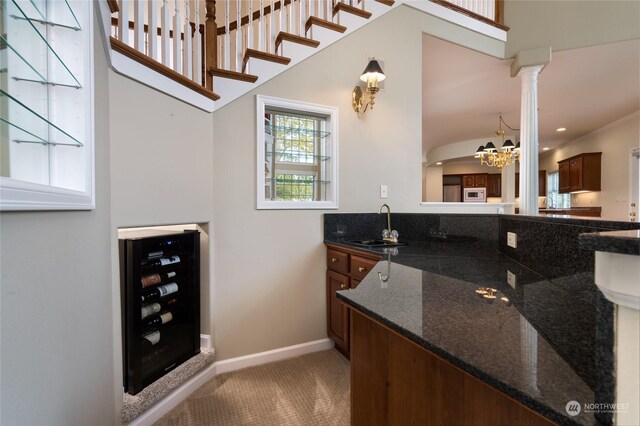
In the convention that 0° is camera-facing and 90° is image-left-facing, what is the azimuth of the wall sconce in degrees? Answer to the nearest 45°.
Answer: approximately 315°

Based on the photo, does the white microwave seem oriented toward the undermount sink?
yes

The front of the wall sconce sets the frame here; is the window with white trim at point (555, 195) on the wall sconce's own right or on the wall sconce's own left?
on the wall sconce's own left

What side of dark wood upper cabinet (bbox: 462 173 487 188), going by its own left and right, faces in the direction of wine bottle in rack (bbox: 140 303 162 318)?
front

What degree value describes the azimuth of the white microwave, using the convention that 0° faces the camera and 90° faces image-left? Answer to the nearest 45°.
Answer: approximately 0°

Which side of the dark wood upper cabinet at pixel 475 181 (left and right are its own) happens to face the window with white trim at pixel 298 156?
front

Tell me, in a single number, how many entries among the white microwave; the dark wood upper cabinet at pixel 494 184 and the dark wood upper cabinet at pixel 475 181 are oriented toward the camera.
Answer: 3

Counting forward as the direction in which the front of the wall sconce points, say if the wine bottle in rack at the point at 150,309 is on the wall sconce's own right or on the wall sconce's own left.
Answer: on the wall sconce's own right

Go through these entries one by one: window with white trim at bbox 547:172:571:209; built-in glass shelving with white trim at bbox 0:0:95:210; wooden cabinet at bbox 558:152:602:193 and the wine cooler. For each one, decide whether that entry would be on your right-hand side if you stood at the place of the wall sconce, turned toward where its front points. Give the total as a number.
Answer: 2

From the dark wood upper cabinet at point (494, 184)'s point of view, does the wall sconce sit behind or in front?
in front

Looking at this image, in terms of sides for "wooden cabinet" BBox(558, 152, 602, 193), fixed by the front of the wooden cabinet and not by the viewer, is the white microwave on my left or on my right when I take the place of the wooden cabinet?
on my right

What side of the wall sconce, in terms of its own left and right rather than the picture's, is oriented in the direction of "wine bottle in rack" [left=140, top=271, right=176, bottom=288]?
right
